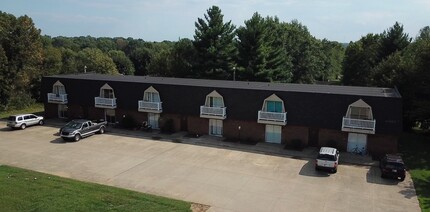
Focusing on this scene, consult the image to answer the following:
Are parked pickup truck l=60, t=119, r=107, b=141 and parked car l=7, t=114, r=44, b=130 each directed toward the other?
no

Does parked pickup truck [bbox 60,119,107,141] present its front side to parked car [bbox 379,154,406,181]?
no

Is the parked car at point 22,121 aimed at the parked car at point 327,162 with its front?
no
